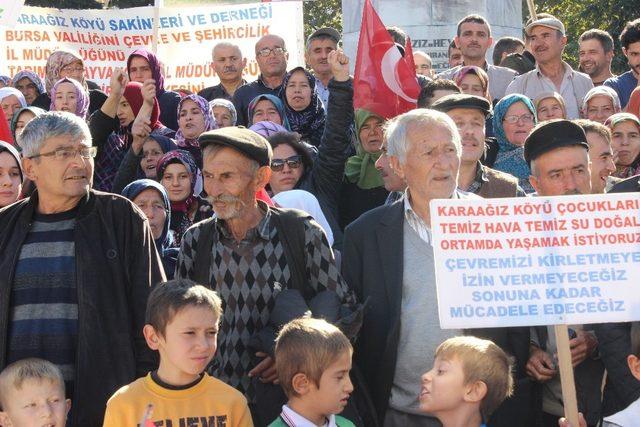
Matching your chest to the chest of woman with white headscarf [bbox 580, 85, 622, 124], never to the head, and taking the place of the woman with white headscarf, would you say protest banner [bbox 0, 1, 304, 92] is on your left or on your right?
on your right

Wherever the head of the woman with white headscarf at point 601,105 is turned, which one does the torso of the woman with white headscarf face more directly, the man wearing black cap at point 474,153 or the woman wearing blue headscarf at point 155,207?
the man wearing black cap

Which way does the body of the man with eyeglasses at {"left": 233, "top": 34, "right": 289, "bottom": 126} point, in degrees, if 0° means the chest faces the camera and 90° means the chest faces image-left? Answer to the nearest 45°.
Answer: approximately 0°

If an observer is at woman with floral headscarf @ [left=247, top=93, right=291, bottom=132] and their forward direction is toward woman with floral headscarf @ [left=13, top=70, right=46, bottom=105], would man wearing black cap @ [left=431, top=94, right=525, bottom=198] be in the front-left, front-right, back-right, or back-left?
back-left
